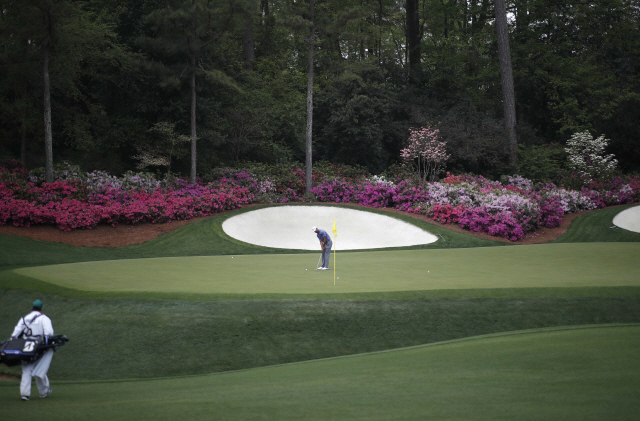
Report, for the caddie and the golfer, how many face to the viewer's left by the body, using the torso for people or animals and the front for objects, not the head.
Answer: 1

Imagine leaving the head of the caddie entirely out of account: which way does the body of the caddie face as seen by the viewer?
away from the camera

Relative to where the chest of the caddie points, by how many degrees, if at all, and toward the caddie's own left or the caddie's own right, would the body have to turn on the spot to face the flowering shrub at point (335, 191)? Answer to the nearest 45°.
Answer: approximately 45° to the caddie's own right

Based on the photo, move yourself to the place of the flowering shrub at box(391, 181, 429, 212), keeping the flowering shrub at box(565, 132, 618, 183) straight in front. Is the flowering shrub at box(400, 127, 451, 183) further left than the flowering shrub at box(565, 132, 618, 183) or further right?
left

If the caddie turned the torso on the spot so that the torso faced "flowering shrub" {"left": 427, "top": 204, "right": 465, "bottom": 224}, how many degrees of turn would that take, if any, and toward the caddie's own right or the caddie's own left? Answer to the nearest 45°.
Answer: approximately 45° to the caddie's own right

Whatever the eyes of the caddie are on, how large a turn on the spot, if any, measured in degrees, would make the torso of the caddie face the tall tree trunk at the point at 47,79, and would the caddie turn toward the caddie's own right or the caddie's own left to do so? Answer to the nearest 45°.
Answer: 0° — they already face it
